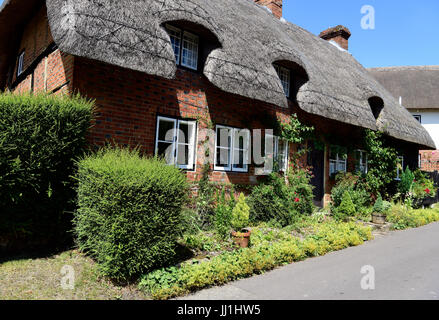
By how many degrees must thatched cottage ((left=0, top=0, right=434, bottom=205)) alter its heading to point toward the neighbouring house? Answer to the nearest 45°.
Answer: approximately 90° to its left

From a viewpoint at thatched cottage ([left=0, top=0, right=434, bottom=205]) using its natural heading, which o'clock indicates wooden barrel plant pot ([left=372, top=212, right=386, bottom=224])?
The wooden barrel plant pot is roughly at 10 o'clock from the thatched cottage.

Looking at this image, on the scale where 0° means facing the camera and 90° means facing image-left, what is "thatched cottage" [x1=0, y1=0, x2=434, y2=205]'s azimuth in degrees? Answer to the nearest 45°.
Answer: approximately 315°

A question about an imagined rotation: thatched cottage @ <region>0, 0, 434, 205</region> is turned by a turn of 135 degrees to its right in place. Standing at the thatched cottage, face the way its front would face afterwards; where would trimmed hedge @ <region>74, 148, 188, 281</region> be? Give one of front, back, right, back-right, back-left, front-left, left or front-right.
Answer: left

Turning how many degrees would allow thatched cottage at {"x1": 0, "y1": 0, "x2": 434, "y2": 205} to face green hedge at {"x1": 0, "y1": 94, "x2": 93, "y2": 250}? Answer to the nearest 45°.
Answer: approximately 90° to its right
